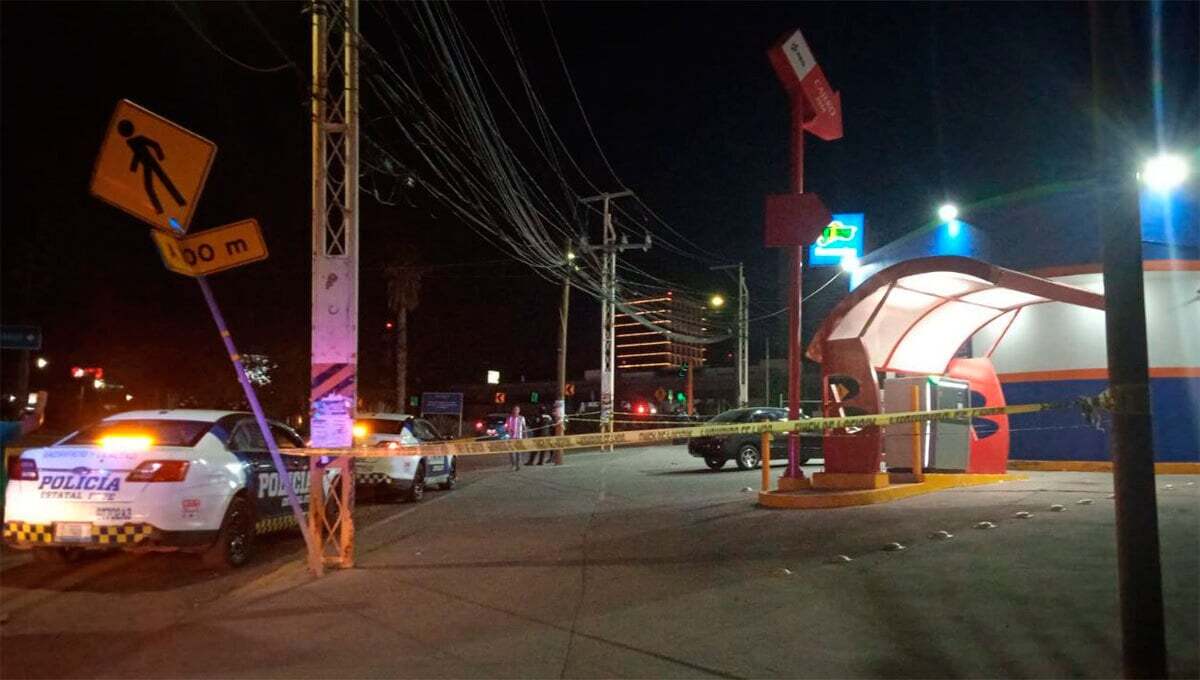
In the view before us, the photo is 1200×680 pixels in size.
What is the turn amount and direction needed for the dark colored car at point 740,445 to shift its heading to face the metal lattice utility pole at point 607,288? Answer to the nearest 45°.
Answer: approximately 90° to its right

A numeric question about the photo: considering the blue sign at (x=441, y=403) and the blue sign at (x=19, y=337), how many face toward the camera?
2

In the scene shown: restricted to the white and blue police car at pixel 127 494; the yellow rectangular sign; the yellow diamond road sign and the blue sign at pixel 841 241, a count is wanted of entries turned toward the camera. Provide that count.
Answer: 3

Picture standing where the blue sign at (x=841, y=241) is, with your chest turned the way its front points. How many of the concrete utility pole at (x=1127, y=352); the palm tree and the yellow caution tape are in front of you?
2

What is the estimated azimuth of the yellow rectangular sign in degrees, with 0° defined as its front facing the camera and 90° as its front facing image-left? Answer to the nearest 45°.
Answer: approximately 0°

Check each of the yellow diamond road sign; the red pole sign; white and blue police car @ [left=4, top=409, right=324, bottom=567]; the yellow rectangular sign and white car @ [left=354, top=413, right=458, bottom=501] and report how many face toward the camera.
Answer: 3

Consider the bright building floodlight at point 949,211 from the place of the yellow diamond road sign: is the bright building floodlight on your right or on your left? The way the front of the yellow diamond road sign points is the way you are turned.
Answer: on your left

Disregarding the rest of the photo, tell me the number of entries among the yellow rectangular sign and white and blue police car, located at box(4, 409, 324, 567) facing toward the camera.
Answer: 1
